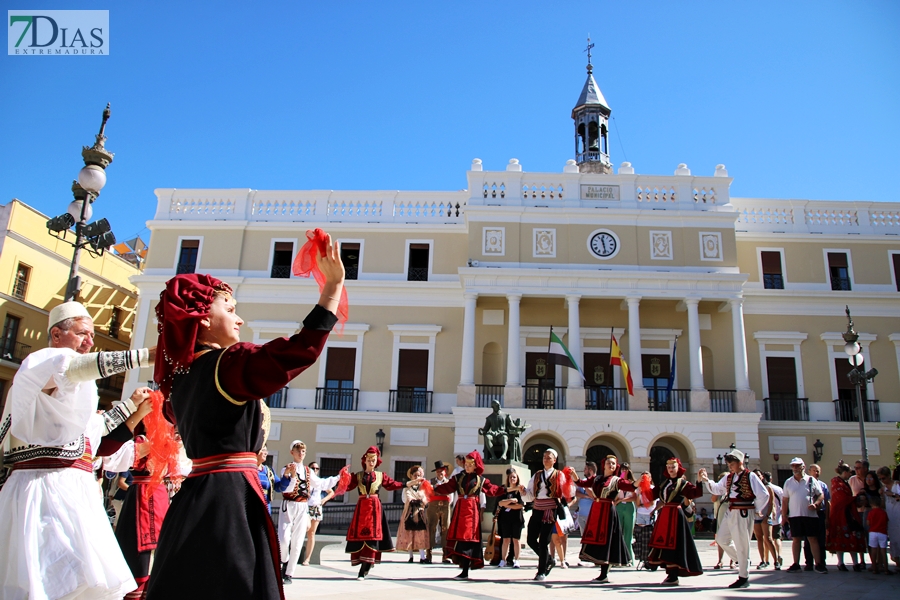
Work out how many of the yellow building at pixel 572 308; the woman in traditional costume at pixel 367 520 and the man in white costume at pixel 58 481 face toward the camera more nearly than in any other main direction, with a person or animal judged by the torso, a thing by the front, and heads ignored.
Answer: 2

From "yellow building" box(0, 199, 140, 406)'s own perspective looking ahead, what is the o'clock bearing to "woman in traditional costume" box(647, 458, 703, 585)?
The woman in traditional costume is roughly at 1 o'clock from the yellow building.

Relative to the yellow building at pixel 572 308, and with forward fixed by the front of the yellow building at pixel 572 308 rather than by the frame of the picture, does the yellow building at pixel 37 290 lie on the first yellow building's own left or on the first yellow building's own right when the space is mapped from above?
on the first yellow building's own right

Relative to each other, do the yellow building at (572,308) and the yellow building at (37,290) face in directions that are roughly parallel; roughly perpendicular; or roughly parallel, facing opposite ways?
roughly perpendicular

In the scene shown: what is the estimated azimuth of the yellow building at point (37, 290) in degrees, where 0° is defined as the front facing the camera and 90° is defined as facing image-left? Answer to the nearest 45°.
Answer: approximately 315°

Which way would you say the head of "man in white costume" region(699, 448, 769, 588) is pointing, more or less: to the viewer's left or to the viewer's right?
to the viewer's left

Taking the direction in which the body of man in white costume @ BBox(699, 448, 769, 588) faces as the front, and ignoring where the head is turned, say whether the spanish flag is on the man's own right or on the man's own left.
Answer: on the man's own right

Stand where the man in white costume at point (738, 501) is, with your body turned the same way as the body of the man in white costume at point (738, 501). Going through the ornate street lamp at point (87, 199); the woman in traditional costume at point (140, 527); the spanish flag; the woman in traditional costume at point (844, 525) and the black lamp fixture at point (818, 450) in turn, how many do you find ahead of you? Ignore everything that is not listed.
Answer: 2

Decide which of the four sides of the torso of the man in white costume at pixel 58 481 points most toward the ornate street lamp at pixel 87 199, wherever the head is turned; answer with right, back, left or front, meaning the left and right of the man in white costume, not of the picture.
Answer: left

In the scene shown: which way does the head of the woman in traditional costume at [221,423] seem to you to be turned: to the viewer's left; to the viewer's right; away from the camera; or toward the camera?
to the viewer's right

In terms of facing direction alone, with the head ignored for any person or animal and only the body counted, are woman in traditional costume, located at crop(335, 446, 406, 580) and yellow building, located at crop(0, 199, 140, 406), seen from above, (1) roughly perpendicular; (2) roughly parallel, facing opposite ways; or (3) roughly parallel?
roughly perpendicular

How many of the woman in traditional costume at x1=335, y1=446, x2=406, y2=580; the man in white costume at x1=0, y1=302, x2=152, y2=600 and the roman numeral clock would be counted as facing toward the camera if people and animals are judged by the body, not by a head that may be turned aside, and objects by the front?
2

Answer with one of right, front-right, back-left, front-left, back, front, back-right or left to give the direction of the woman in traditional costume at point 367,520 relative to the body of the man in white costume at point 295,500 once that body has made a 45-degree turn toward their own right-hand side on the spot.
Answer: left

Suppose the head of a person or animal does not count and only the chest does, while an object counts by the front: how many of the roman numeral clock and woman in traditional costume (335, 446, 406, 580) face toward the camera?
2
